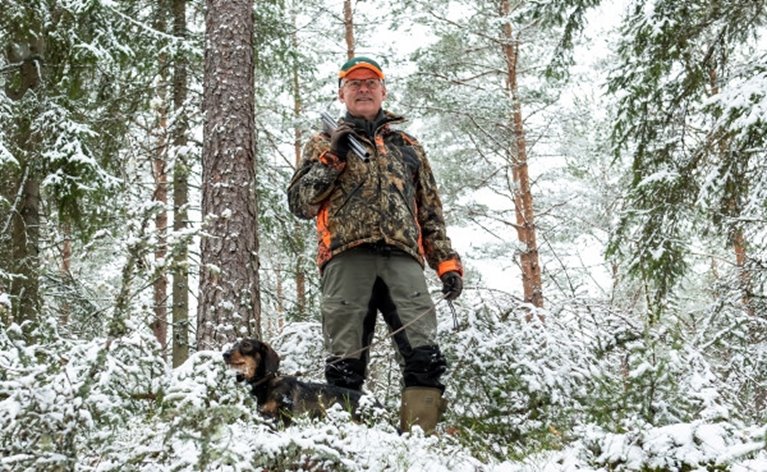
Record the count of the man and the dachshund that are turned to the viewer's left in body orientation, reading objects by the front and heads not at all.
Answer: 1

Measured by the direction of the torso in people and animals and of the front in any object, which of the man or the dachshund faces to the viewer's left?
the dachshund

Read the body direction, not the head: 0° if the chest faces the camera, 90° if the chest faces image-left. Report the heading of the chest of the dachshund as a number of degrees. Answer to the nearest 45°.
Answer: approximately 90°

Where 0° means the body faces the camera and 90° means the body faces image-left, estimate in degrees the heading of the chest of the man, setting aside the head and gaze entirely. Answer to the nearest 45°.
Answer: approximately 0°

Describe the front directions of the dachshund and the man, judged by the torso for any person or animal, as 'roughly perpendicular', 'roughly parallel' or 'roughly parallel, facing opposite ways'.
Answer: roughly perpendicular

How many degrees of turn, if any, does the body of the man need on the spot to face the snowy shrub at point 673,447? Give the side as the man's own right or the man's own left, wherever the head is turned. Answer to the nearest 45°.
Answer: approximately 45° to the man's own left

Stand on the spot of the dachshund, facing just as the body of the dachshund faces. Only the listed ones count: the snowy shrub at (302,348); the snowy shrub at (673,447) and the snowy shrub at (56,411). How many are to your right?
1

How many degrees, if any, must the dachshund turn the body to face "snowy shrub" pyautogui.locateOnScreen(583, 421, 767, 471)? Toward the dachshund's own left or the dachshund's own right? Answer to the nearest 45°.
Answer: approximately 135° to the dachshund's own left

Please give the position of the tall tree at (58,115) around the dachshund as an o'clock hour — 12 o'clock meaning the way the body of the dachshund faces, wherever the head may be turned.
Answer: The tall tree is roughly at 2 o'clock from the dachshund.

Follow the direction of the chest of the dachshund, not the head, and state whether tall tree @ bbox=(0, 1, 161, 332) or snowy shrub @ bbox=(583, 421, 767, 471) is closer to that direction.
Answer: the tall tree
